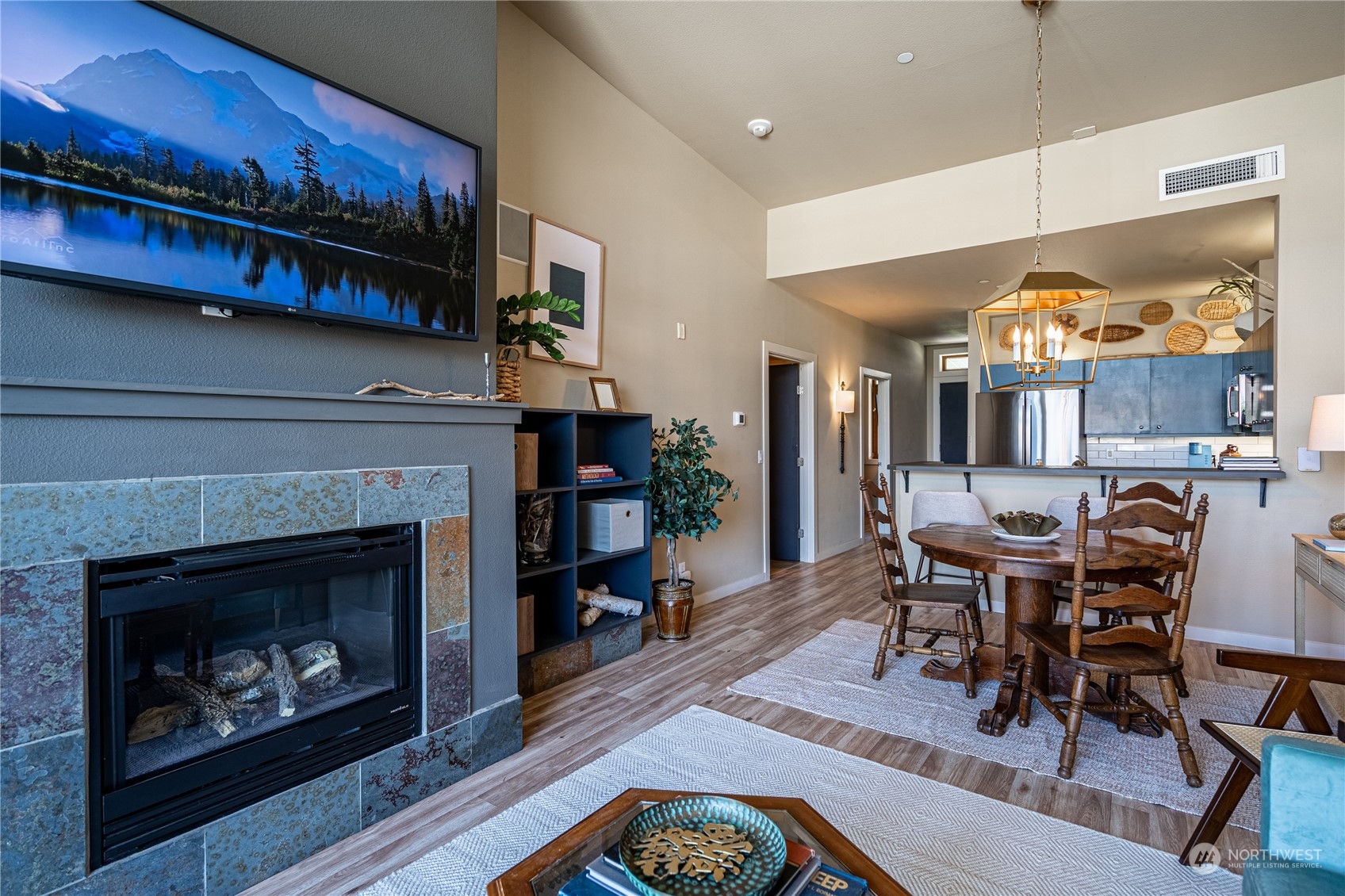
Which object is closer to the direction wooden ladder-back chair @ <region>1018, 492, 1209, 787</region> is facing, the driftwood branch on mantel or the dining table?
the dining table

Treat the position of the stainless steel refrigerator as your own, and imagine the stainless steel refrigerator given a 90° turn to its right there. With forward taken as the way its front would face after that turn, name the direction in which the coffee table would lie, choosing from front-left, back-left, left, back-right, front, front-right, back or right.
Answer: left

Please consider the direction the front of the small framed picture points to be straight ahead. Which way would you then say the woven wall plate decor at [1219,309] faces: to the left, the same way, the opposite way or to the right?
to the right

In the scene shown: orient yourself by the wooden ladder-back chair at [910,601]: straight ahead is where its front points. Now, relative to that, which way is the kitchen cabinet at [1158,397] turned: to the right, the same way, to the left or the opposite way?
to the right

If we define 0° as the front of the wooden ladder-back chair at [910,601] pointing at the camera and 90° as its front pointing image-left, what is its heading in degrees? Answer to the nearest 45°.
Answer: approximately 270°

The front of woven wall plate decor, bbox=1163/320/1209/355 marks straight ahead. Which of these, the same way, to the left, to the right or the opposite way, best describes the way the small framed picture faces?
to the left

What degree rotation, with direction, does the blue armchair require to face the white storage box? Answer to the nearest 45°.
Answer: approximately 45° to its right

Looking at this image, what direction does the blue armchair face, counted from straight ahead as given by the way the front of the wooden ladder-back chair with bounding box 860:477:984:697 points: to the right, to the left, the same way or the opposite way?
the opposite way

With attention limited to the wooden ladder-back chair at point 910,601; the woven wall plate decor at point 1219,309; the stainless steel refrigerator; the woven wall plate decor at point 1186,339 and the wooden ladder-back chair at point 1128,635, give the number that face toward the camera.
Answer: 3

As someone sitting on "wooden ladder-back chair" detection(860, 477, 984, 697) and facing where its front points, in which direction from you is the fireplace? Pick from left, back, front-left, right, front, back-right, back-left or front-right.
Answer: back-right

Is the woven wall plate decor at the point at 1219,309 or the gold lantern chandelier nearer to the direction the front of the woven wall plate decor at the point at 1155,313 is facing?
the gold lantern chandelier

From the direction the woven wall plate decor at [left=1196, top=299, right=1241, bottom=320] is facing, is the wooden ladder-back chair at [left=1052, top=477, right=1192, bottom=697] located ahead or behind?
ahead

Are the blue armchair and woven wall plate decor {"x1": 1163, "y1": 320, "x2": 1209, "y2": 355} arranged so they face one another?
no

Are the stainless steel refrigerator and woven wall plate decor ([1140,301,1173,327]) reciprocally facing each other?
no

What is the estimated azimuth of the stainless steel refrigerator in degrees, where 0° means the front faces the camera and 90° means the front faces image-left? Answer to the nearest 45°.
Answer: approximately 0°

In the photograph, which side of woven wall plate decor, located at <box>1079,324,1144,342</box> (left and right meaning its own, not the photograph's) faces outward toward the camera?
front

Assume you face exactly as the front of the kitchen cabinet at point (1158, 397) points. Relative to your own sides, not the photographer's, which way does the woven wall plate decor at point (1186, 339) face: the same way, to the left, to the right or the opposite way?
the same way

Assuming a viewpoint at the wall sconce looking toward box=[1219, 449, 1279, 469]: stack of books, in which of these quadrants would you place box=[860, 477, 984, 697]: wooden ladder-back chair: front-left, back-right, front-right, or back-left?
front-right

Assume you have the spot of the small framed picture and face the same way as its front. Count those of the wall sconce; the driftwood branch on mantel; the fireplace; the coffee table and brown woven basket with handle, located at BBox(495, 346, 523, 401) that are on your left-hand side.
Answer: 1

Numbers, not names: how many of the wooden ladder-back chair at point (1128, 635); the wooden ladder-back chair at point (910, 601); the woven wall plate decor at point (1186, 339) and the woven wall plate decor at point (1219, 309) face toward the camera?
2
